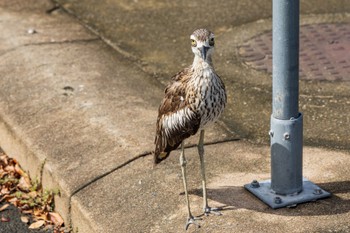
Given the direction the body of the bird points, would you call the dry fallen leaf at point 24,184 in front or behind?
behind

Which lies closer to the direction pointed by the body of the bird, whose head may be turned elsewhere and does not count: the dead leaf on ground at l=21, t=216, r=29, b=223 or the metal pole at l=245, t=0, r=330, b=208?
the metal pole

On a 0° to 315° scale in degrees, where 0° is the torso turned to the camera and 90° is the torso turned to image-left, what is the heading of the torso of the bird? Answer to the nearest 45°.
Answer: approximately 315°

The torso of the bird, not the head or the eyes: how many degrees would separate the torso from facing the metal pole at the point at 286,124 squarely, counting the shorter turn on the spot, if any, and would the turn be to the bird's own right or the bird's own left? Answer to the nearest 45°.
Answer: approximately 45° to the bird's own left

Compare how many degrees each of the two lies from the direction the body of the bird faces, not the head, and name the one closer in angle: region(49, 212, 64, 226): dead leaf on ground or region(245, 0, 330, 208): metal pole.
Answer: the metal pole

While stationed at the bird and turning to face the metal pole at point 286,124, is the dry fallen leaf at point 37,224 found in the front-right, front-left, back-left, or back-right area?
back-left
